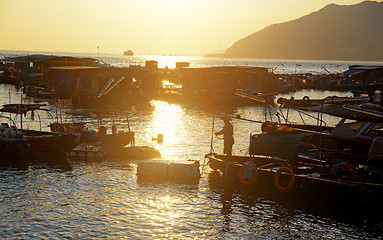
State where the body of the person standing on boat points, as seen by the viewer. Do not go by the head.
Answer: to the viewer's left

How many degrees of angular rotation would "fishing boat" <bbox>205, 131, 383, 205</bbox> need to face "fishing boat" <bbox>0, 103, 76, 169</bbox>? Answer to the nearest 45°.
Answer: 0° — it already faces it

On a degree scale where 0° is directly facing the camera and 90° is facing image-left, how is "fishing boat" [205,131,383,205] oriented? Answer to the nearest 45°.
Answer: approximately 90°

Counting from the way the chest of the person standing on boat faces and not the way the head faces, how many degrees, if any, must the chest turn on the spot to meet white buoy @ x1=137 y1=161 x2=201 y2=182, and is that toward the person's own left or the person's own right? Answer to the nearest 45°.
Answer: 0° — they already face it

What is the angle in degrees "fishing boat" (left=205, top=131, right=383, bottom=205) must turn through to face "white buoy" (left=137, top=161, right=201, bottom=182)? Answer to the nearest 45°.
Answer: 0° — it already faces it
